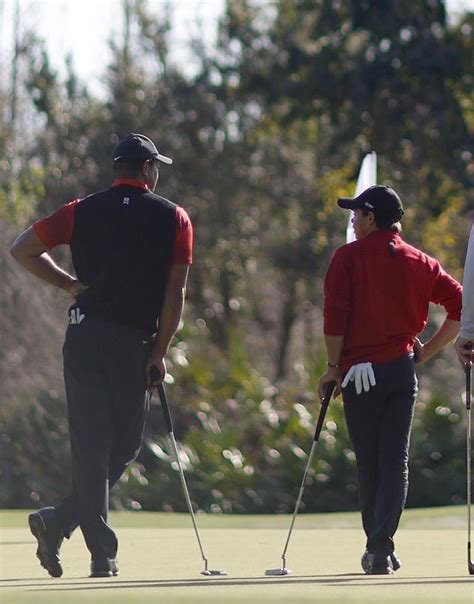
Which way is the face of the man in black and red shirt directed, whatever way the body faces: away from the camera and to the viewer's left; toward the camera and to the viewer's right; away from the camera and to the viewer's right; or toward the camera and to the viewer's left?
away from the camera and to the viewer's right

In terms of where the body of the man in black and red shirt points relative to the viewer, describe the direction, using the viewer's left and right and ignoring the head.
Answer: facing away from the viewer

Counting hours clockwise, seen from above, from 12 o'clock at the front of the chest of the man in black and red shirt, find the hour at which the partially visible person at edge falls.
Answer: The partially visible person at edge is roughly at 3 o'clock from the man in black and red shirt.
